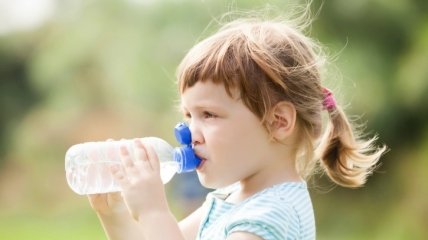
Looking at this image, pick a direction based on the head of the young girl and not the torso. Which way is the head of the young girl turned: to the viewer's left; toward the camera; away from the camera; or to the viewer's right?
to the viewer's left

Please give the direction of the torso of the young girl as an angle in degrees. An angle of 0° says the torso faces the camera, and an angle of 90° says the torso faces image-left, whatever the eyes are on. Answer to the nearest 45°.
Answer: approximately 90°
